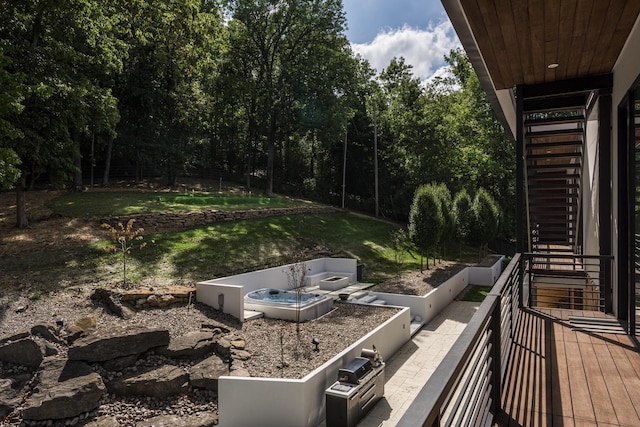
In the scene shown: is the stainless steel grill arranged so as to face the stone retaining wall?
no

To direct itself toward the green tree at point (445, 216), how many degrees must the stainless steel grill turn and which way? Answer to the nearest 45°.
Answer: approximately 135° to its left

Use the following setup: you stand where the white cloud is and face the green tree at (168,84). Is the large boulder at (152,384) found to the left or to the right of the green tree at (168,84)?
left

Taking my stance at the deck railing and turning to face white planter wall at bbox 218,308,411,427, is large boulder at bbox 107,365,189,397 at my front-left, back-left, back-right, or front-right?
front-left

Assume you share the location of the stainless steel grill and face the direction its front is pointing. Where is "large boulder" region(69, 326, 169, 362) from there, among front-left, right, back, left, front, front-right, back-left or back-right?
back-right

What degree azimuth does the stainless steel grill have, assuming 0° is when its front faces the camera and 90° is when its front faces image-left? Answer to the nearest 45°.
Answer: approximately 315°

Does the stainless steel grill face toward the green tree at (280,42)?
no

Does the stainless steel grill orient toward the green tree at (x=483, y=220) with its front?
no

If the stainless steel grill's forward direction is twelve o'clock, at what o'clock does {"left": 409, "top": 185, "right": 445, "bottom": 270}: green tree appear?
The green tree is roughly at 8 o'clock from the stainless steel grill.

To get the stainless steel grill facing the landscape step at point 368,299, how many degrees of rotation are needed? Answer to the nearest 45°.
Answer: approximately 135° to its left

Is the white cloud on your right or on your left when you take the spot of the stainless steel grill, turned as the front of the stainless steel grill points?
on your left

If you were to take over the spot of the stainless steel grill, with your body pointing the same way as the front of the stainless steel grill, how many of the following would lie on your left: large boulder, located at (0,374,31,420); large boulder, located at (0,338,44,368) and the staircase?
1

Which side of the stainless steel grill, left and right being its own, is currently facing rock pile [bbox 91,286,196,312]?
back

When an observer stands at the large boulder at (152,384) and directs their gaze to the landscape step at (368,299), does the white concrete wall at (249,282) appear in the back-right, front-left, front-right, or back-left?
front-left

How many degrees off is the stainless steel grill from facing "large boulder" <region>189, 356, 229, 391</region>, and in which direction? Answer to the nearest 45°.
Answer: approximately 135° to its right

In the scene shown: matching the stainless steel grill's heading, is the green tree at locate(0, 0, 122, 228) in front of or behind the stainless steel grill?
behind
